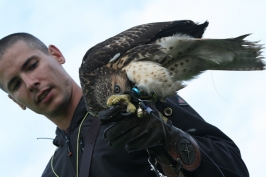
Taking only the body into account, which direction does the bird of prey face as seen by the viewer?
to the viewer's left
